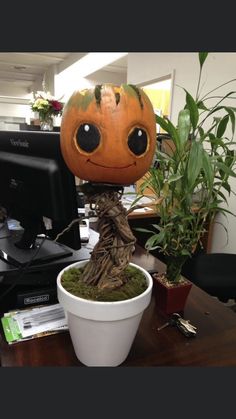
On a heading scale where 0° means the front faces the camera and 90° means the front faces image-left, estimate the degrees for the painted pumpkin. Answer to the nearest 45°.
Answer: approximately 0°

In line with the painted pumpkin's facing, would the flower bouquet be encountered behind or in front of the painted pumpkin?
behind
